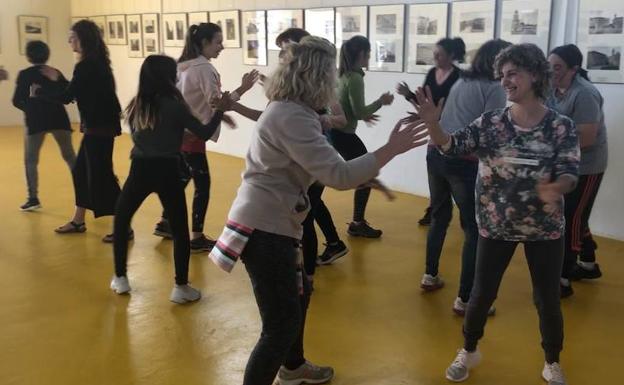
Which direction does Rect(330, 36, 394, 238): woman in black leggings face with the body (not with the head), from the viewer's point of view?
to the viewer's right

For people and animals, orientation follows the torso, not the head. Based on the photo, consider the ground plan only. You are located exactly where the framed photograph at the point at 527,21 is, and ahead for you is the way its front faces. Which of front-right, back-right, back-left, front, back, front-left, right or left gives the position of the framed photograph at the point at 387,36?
right

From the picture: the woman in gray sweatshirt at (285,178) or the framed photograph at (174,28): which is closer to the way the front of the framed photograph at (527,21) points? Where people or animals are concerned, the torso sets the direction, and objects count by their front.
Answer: the woman in gray sweatshirt

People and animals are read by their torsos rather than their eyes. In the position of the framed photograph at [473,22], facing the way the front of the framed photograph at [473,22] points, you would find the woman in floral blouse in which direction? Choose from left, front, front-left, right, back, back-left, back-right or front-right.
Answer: front-left

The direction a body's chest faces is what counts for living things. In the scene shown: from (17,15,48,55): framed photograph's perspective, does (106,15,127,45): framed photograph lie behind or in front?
in front

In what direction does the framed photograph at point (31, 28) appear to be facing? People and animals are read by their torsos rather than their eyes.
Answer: toward the camera

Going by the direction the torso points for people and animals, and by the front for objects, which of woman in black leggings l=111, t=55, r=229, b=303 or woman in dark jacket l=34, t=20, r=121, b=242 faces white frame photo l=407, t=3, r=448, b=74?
the woman in black leggings

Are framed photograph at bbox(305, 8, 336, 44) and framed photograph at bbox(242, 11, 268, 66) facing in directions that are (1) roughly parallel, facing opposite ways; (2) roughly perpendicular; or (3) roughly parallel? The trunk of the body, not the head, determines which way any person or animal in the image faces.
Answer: roughly parallel

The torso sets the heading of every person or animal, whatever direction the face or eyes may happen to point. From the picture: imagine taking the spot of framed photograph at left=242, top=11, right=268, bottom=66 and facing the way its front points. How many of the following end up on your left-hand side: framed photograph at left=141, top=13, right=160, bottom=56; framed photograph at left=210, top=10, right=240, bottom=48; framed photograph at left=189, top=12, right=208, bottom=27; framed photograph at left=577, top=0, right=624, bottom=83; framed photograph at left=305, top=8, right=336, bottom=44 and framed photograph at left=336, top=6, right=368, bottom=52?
3

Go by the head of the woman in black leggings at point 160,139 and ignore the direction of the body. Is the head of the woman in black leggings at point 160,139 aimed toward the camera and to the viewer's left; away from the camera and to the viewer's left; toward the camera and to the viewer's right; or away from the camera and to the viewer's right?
away from the camera and to the viewer's right

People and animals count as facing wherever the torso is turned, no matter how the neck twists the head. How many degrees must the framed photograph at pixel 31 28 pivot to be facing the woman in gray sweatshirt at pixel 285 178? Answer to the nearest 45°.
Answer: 0° — it already faces them

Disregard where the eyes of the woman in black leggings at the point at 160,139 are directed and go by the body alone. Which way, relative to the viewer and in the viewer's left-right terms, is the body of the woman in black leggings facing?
facing away from the viewer and to the right of the viewer

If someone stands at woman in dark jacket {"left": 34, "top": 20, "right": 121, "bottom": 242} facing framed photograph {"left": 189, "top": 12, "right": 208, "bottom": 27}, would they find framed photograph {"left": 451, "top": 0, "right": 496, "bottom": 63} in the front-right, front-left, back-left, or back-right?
front-right
